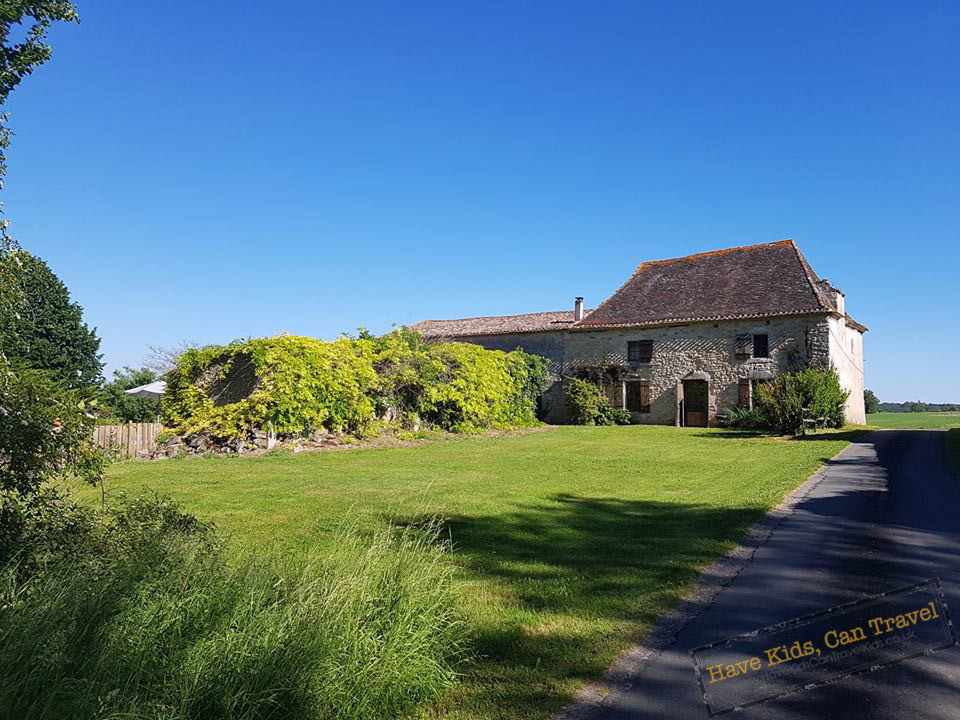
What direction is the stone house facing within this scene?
toward the camera

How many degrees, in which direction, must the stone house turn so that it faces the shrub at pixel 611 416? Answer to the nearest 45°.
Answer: approximately 90° to its right

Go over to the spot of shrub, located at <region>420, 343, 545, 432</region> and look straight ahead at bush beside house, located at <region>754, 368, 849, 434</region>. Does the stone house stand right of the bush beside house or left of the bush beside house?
left

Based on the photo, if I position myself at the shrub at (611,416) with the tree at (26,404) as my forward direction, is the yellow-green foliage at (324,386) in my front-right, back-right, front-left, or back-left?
front-right

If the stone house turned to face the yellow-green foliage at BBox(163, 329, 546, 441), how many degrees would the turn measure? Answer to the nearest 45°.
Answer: approximately 45° to its right

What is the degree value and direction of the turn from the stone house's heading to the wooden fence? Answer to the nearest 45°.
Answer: approximately 45° to its right

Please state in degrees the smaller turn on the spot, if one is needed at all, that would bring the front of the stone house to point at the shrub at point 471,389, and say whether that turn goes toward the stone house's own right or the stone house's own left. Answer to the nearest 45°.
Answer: approximately 45° to the stone house's own right

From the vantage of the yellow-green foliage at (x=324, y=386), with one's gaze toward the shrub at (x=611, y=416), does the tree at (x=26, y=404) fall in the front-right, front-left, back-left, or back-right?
back-right

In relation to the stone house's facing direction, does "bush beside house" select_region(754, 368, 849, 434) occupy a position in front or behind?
in front

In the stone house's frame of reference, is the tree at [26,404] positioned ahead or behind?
ahead
